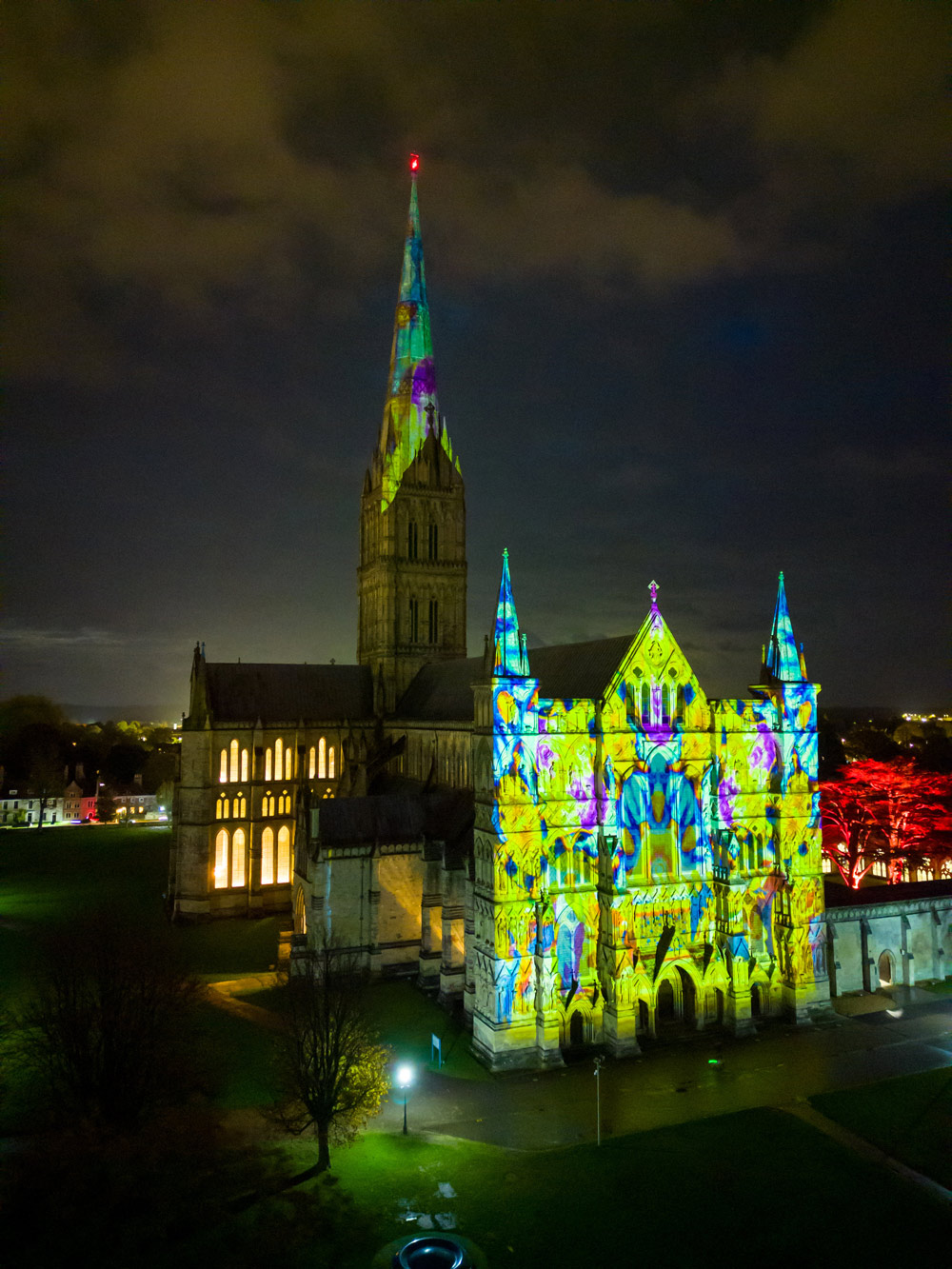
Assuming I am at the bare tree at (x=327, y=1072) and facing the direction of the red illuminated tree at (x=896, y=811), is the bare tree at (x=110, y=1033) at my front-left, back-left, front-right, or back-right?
back-left

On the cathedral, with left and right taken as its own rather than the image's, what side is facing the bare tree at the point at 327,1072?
front

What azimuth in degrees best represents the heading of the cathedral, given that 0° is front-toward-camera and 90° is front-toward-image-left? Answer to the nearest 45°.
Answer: approximately 315°

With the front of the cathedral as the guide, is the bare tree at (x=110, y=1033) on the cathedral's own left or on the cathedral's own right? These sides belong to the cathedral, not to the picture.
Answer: on the cathedral's own right

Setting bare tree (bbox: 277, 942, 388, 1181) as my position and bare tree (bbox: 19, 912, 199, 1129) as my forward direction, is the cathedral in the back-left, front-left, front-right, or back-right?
front-right
